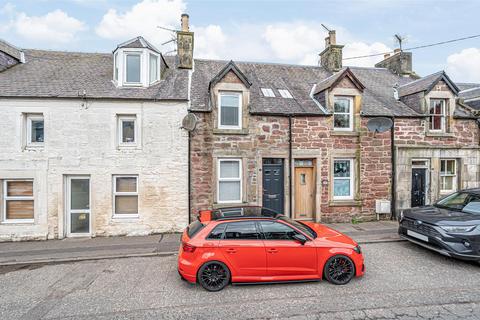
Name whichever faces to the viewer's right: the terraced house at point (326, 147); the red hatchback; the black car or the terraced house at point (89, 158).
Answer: the red hatchback

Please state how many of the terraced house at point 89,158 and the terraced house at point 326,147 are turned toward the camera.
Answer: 2

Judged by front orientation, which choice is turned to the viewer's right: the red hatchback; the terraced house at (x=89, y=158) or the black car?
the red hatchback

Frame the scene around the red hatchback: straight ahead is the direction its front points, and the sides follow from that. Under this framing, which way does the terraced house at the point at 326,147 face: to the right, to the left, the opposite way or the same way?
to the right

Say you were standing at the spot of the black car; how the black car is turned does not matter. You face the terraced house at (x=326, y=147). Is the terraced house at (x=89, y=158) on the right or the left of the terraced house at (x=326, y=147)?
left

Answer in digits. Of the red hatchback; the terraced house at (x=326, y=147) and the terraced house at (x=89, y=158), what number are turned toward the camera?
2

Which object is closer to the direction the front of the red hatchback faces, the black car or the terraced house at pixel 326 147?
the black car

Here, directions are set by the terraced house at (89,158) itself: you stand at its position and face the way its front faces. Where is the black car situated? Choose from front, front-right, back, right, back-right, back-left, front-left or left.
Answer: front-left

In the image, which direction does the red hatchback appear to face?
to the viewer's right

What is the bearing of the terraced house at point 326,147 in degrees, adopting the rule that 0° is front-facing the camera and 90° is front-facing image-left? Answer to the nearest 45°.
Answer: approximately 0°

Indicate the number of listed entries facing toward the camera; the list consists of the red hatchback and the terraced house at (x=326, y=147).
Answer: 1
